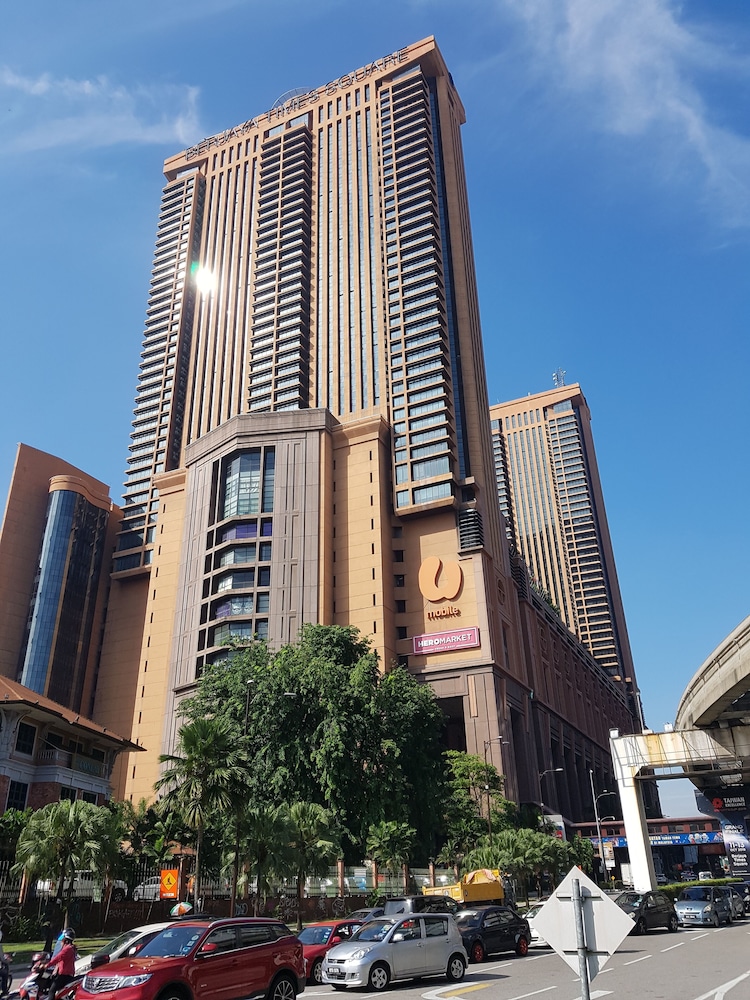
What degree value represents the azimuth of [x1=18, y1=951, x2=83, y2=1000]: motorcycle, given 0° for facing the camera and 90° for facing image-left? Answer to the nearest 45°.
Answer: approximately 45°

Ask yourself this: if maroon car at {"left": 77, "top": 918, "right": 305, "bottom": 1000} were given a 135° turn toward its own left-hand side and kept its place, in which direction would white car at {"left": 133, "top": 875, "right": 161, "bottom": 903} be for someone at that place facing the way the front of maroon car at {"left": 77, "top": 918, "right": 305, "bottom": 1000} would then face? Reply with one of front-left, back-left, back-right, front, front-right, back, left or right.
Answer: left

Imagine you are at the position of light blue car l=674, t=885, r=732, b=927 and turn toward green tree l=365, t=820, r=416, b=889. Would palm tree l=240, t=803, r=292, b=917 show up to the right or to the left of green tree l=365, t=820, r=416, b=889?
left

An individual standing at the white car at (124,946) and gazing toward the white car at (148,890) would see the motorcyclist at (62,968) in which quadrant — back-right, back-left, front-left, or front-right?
back-left

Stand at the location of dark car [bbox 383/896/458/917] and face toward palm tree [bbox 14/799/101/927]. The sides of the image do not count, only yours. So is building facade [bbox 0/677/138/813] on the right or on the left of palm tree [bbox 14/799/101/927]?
right

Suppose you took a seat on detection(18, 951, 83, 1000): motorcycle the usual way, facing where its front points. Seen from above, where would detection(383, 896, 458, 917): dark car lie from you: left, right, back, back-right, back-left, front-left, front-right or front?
back

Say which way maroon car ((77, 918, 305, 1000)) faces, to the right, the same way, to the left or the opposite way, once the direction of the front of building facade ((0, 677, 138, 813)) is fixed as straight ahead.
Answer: to the right

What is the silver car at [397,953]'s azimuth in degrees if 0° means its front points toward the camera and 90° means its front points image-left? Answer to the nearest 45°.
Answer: approximately 45°

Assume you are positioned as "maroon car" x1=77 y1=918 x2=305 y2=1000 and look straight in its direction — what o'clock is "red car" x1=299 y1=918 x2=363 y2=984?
"red car" x1=299 y1=918 x2=363 y2=984 is roughly at 5 o'clock from "maroon car" x1=77 y1=918 x2=305 y2=1000.

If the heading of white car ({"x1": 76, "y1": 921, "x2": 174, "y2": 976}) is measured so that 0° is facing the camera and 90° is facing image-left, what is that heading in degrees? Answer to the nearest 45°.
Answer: approximately 45°

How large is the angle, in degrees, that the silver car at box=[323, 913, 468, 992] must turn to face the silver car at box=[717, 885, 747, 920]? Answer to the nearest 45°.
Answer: approximately 180°

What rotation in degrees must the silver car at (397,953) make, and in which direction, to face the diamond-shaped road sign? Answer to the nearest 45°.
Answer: approximately 45° to its left

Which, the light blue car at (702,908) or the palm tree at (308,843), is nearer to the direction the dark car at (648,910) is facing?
the palm tree

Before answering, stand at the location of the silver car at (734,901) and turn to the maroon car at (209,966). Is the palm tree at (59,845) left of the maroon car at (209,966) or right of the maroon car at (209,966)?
right

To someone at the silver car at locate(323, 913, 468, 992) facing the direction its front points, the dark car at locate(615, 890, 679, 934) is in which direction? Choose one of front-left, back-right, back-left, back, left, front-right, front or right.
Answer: back
